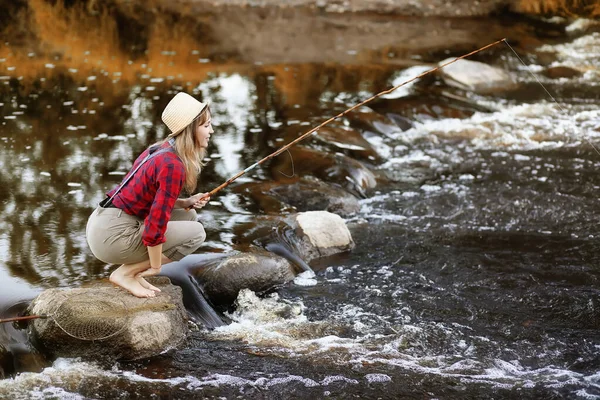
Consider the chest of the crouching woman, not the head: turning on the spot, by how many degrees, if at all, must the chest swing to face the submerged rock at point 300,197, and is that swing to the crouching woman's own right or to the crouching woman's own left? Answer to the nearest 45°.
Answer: approximately 45° to the crouching woman's own left

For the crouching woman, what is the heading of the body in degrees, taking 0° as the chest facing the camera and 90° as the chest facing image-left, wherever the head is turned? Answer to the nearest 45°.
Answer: approximately 270°

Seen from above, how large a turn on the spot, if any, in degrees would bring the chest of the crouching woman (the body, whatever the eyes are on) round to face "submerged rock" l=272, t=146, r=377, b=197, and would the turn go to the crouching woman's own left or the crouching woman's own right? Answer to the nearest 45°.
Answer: approximately 45° to the crouching woman's own left

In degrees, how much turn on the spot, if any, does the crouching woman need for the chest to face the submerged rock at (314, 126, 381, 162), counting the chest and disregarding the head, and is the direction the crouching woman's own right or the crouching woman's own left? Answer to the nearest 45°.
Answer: approximately 45° to the crouching woman's own left

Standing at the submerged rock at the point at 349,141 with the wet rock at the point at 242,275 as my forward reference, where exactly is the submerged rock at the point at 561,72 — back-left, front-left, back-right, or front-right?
back-left

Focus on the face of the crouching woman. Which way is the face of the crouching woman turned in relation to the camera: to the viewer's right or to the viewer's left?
to the viewer's right

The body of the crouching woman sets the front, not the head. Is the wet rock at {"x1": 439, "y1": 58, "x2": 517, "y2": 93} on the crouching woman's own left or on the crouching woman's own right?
on the crouching woman's own left

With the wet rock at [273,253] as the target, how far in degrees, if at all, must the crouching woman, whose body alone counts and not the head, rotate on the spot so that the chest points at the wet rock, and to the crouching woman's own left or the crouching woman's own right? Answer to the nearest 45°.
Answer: approximately 45° to the crouching woman's own left
